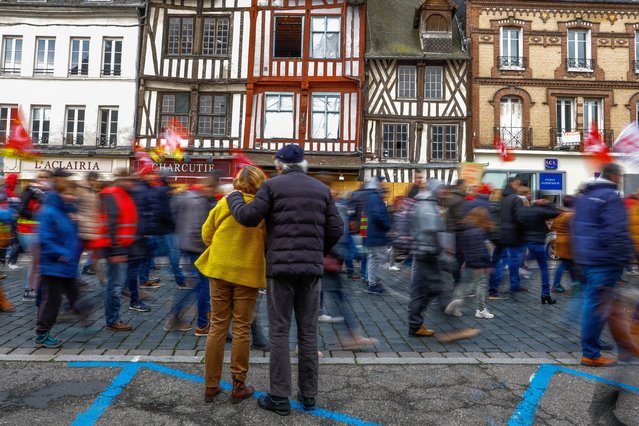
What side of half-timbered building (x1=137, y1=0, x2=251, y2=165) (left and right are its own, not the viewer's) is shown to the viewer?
front

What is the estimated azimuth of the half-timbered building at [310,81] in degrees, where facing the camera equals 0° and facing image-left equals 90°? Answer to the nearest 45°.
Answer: approximately 0°

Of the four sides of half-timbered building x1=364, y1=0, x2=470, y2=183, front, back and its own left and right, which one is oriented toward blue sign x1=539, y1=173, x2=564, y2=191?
left

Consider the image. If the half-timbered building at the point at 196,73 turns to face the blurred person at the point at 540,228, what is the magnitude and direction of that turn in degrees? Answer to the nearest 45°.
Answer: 0° — it already faces them

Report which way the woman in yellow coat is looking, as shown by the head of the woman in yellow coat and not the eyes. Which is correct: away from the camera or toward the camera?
away from the camera

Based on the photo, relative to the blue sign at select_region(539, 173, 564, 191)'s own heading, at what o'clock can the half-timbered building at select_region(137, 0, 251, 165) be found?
The half-timbered building is roughly at 2 o'clock from the blue sign.

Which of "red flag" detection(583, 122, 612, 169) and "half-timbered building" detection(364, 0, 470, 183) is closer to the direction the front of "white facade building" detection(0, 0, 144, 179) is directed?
the red flag

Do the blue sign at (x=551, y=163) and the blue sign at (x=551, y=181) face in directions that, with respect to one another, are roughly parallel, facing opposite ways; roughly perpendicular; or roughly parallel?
roughly parallel

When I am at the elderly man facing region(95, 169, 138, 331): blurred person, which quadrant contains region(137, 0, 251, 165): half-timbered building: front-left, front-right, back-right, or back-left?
front-right

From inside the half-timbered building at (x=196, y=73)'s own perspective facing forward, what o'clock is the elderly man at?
The elderly man is roughly at 12 o'clock from the half-timbered building.

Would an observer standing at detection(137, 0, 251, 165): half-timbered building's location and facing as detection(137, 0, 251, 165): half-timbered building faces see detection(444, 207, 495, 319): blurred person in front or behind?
in front
